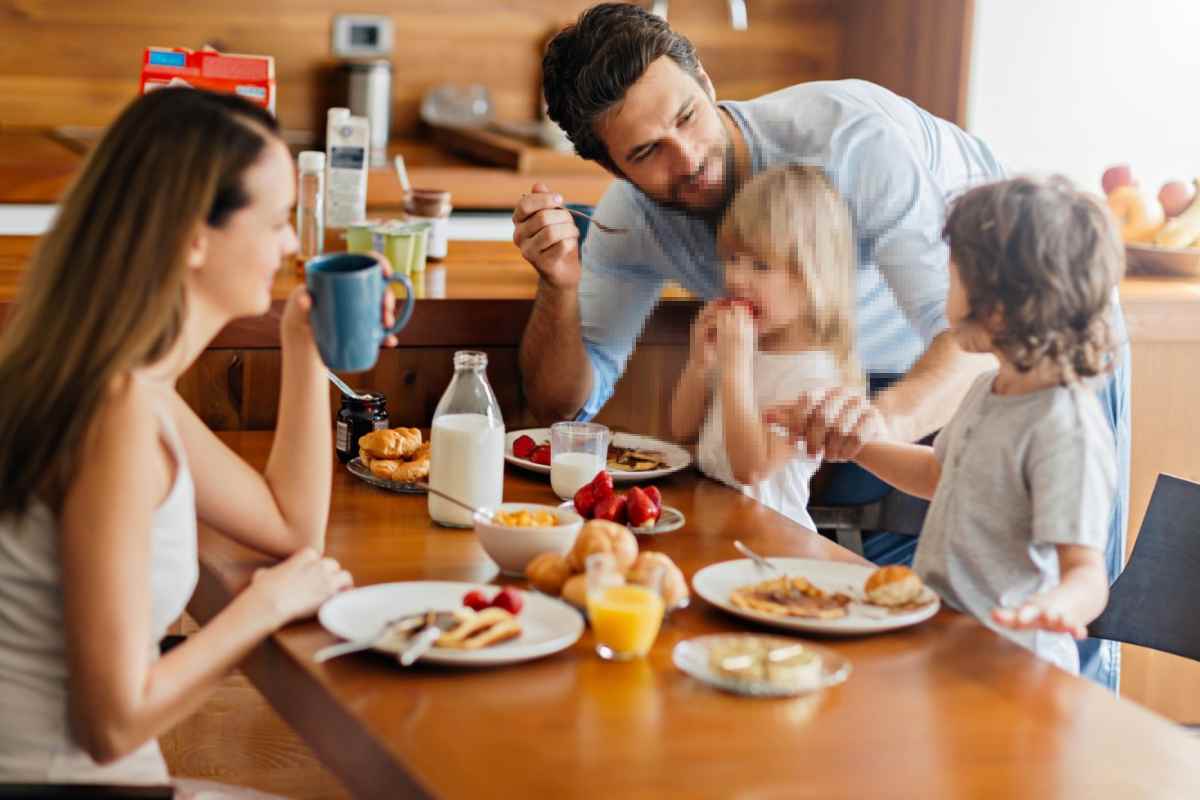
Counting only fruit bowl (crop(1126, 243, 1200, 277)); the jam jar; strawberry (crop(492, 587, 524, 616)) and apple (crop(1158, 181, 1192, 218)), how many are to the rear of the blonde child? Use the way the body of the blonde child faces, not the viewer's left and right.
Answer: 2

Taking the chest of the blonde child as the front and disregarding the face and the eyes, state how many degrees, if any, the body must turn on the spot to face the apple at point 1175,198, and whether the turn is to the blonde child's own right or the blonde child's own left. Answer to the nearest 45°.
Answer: approximately 180°

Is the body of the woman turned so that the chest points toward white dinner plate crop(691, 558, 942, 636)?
yes

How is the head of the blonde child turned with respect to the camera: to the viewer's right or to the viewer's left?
to the viewer's left

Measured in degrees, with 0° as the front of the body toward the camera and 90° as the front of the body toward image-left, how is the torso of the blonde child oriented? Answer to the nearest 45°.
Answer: approximately 45°

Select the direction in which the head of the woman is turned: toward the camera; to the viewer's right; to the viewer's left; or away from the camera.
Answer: to the viewer's right

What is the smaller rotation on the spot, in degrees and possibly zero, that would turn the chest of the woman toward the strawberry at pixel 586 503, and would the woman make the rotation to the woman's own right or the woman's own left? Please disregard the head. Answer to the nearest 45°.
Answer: approximately 45° to the woman's own left

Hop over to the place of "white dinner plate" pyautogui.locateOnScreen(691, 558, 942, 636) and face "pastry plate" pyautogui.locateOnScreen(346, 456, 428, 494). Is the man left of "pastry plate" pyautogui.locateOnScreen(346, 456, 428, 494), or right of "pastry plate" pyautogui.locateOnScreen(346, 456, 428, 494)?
right

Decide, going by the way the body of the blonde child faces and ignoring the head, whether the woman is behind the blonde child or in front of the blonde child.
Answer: in front

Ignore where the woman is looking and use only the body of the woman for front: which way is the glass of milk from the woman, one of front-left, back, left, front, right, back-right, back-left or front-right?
front-left

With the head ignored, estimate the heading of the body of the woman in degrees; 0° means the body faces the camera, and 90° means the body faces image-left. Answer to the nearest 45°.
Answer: approximately 270°

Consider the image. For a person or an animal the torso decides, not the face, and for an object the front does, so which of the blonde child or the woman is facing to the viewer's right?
the woman

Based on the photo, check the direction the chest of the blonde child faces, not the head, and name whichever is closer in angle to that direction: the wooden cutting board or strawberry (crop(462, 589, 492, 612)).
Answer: the strawberry

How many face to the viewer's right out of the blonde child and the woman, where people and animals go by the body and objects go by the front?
1
